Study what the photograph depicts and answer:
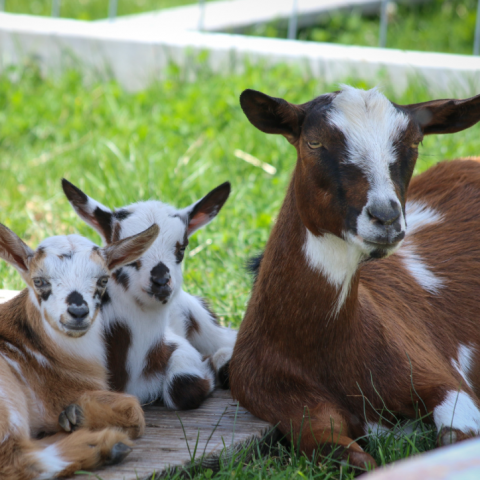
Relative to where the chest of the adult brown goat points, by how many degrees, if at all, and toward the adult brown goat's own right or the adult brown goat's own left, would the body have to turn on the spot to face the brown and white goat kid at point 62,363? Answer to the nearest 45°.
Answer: approximately 45° to the adult brown goat's own right

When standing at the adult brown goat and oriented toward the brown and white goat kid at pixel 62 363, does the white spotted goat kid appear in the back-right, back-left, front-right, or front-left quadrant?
front-right

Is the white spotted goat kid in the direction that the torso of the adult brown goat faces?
no

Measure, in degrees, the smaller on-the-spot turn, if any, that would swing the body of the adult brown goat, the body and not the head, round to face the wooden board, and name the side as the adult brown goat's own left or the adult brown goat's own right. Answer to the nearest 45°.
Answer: approximately 45° to the adult brown goat's own right

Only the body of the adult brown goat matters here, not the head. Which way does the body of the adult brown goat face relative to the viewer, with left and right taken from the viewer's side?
facing the viewer and to the left of the viewer

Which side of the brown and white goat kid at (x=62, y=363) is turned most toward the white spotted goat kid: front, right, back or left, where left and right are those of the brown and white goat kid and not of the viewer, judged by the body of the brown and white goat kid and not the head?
left

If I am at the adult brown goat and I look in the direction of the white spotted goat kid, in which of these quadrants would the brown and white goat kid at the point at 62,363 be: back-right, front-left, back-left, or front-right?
front-left

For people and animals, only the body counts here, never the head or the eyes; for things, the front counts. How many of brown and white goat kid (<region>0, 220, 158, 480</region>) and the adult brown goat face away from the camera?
0

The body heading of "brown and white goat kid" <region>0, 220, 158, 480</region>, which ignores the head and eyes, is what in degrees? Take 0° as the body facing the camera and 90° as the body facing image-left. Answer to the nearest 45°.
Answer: approximately 315°
